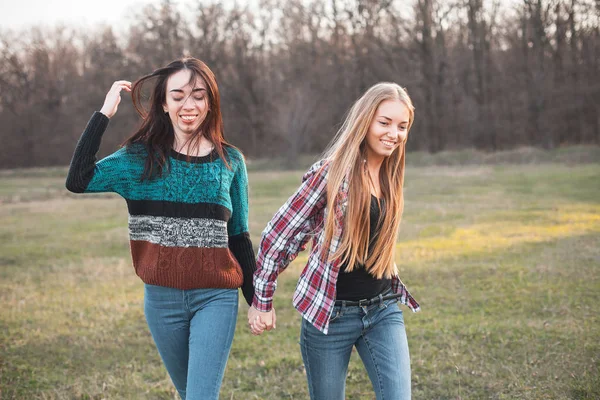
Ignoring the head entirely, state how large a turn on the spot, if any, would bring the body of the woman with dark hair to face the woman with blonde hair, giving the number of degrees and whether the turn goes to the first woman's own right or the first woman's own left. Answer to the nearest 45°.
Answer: approximately 90° to the first woman's own left

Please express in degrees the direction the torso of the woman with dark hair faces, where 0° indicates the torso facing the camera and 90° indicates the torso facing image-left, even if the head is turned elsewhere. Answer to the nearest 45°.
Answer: approximately 0°

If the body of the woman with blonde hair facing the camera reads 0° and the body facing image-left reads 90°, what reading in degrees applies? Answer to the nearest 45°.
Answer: approximately 315°

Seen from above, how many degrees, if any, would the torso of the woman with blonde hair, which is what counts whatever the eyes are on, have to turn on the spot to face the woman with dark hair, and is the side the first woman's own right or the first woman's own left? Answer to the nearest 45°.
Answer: approximately 135° to the first woman's own right
